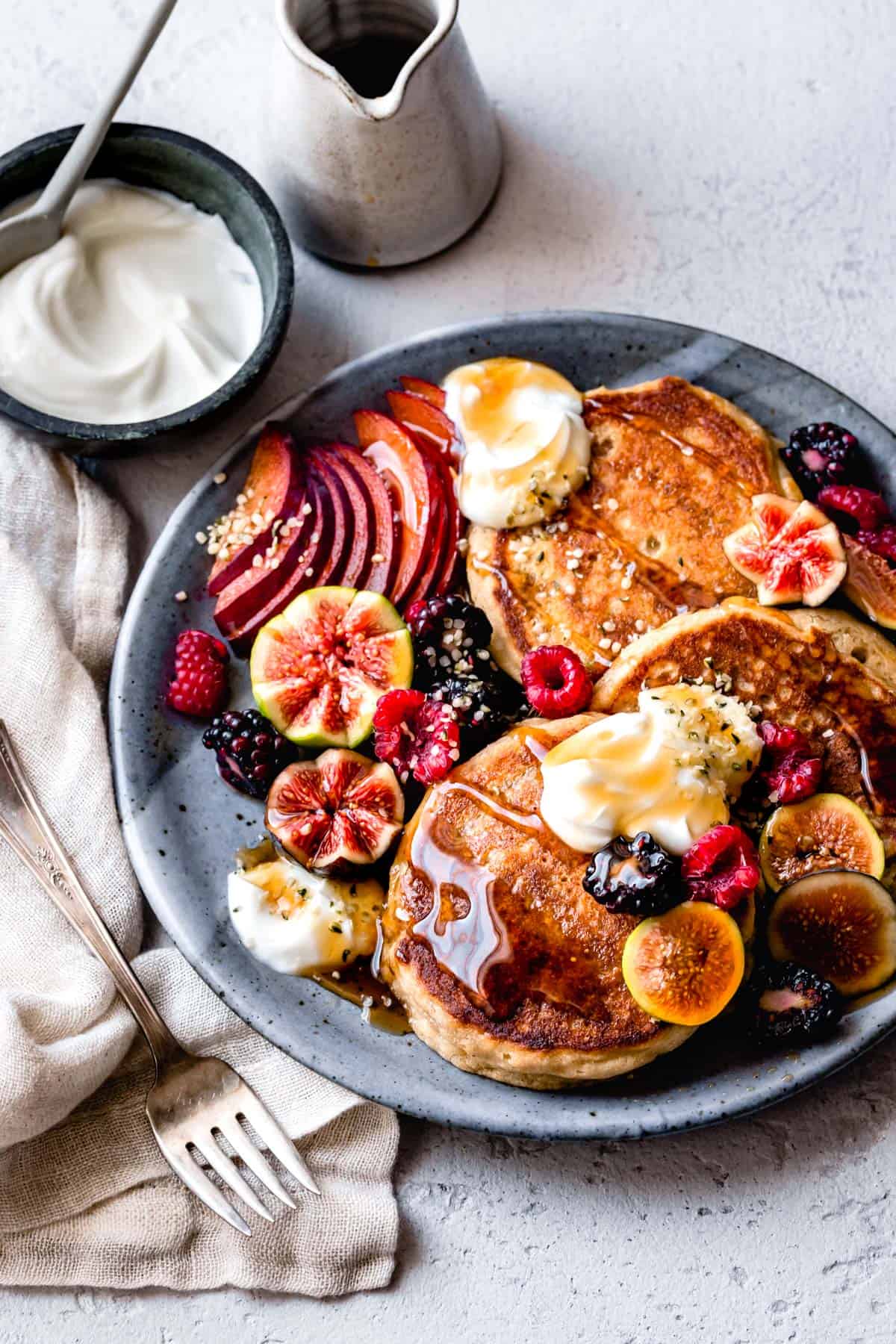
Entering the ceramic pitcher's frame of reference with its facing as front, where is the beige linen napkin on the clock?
The beige linen napkin is roughly at 1 o'clock from the ceramic pitcher.

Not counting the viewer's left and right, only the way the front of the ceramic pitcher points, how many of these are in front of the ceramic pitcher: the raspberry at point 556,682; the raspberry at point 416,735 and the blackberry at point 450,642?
3

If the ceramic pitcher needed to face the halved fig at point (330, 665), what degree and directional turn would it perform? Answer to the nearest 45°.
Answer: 0° — it already faces it

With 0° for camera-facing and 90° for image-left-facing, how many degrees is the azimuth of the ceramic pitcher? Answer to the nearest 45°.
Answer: approximately 0°

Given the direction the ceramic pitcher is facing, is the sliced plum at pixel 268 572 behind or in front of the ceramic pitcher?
in front

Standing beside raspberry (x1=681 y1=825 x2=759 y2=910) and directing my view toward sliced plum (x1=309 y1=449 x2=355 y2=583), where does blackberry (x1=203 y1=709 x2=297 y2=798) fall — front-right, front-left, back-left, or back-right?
front-left

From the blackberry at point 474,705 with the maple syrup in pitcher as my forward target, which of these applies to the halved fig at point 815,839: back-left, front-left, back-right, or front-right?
back-right
